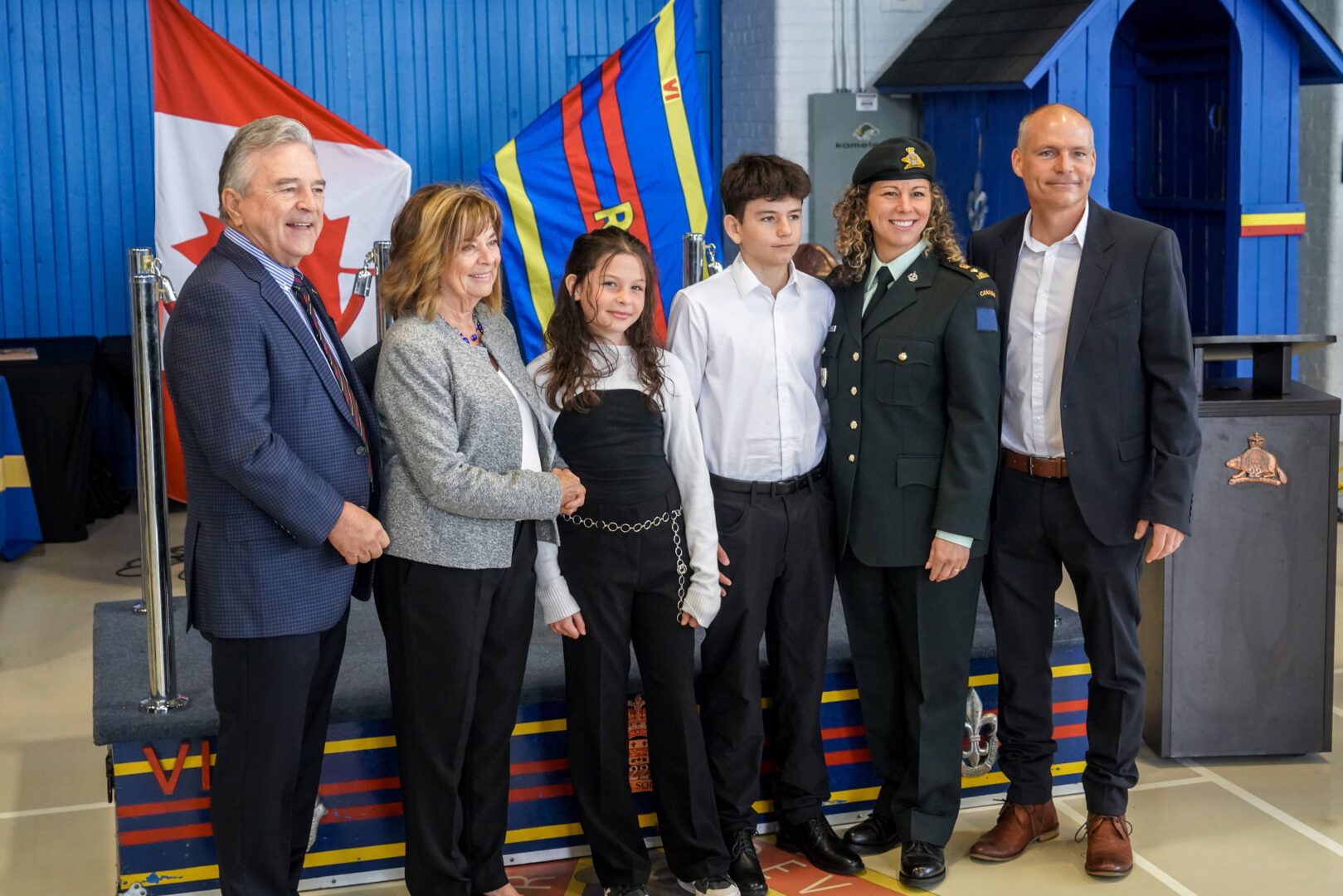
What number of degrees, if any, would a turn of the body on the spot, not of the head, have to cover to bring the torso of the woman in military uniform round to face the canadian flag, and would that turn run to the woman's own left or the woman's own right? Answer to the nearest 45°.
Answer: approximately 90° to the woman's own right

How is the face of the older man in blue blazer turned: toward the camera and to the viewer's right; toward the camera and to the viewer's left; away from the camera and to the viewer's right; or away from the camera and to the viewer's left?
toward the camera and to the viewer's right

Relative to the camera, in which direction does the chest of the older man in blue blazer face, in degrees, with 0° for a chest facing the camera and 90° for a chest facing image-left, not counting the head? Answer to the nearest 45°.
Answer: approximately 315°

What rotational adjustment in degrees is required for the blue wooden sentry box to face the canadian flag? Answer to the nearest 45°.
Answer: approximately 135° to its right

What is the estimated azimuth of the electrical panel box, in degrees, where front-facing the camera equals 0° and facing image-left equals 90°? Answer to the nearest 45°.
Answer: approximately 0°

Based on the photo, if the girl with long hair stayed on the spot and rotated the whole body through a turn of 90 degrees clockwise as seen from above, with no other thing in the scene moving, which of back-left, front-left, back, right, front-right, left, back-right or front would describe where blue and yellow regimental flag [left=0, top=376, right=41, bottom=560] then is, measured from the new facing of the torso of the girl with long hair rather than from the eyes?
front-right

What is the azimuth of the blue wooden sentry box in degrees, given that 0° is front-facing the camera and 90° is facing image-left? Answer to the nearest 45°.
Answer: approximately 315°

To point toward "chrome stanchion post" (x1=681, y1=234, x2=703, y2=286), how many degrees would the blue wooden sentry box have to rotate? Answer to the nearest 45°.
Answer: approximately 90° to its right

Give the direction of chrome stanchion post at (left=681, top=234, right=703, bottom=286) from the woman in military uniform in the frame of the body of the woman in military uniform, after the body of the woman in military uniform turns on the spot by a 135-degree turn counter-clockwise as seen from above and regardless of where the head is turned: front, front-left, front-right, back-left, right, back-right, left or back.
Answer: back-left

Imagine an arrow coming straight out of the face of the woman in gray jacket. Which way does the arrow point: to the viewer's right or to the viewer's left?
to the viewer's right

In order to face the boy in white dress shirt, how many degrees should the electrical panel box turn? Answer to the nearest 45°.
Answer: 0° — it already faces them

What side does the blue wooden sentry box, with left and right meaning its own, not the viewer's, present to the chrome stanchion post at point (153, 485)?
right

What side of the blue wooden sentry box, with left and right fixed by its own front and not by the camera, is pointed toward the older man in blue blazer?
right

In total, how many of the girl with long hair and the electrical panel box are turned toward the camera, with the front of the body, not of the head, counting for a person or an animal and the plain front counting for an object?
2
